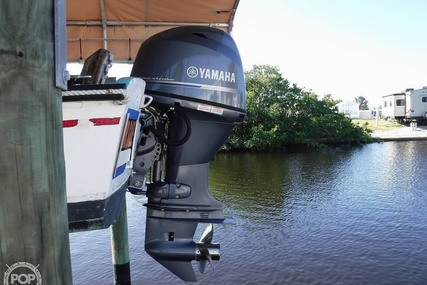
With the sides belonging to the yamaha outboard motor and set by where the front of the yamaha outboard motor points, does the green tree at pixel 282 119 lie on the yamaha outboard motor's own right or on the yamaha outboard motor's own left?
on the yamaha outboard motor's own right

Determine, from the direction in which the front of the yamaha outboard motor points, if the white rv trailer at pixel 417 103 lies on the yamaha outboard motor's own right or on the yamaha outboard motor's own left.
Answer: on the yamaha outboard motor's own right

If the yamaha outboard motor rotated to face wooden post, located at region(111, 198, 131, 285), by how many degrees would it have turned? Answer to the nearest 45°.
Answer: approximately 45° to its right

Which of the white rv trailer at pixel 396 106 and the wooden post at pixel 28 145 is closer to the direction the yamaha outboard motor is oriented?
the wooden post

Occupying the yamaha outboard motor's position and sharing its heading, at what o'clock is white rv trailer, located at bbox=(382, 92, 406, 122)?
The white rv trailer is roughly at 4 o'clock from the yamaha outboard motor.

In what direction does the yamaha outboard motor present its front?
to the viewer's left
